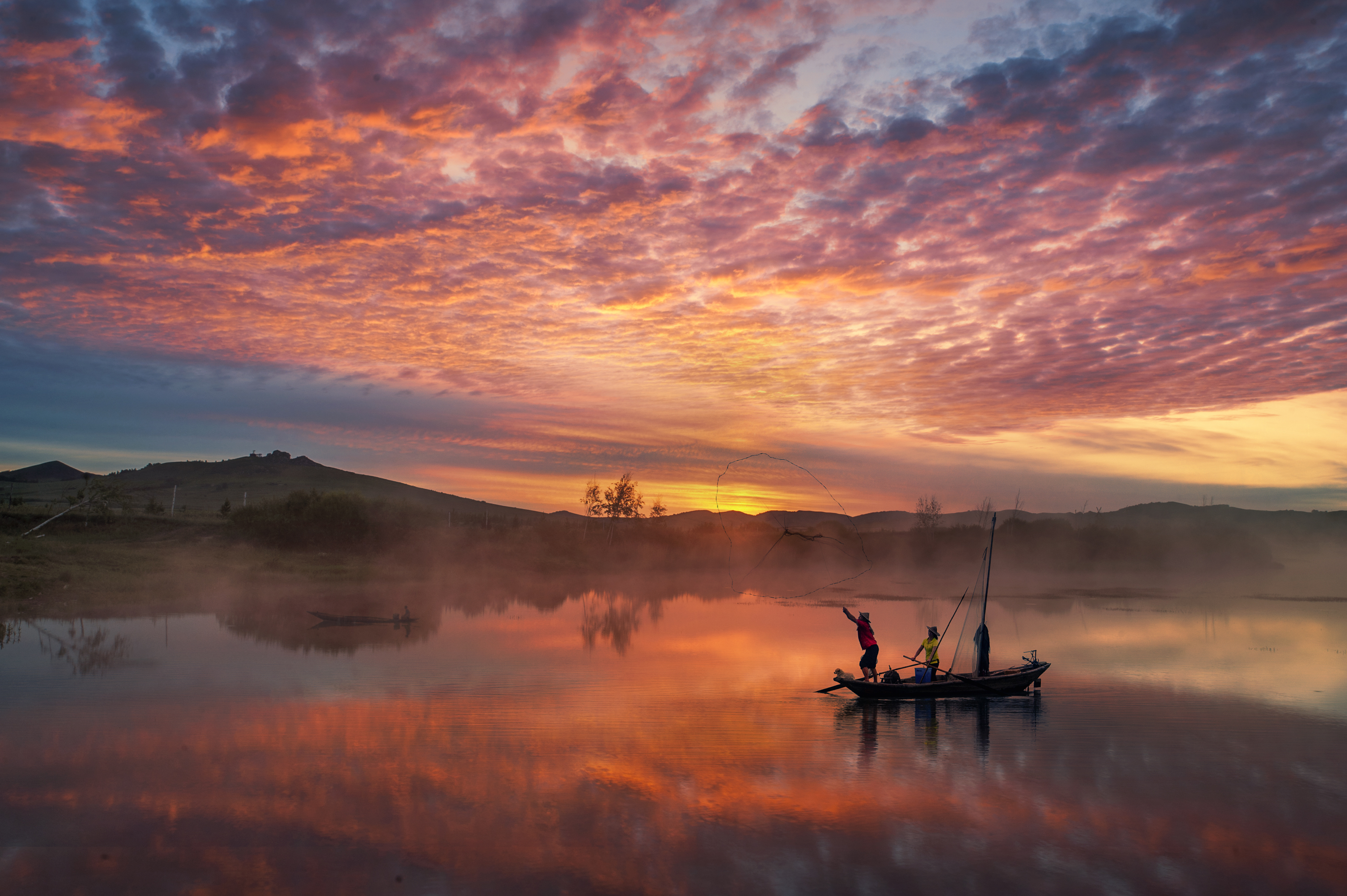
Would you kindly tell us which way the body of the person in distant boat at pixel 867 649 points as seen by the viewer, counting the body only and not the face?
to the viewer's left

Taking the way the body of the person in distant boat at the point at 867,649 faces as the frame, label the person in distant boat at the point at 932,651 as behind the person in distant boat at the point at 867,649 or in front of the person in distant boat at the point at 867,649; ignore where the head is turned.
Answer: behind
